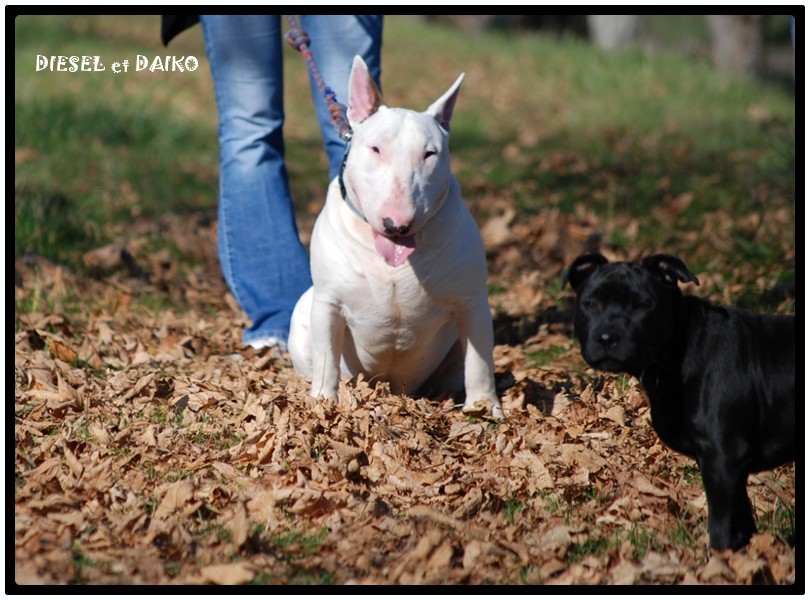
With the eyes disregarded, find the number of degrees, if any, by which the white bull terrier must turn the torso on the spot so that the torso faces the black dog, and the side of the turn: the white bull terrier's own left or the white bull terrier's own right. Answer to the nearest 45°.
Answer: approximately 45° to the white bull terrier's own left

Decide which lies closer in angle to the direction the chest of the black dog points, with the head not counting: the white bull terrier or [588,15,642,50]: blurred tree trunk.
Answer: the white bull terrier

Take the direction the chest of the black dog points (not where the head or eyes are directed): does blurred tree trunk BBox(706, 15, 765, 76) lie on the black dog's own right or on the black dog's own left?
on the black dog's own right

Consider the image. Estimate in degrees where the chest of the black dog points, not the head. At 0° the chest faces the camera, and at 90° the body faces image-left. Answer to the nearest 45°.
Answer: approximately 90°

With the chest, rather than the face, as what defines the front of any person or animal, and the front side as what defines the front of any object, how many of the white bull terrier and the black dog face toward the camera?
1

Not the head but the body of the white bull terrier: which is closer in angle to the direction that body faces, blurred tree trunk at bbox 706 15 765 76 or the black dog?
the black dog

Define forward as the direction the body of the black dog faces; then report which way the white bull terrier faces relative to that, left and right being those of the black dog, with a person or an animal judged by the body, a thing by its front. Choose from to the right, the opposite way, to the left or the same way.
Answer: to the left

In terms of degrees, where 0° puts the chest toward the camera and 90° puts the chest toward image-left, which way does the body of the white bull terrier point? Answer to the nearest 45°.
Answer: approximately 0°

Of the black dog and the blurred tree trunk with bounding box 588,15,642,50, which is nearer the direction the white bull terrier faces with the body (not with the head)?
the black dog

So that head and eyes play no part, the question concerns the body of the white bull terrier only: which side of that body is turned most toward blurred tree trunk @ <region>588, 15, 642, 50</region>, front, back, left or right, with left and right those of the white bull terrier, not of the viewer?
back

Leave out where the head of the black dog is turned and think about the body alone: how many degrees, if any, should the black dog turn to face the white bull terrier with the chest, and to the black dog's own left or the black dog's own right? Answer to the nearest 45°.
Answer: approximately 45° to the black dog's own right

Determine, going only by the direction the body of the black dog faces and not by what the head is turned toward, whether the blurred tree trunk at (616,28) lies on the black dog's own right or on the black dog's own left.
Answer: on the black dog's own right
